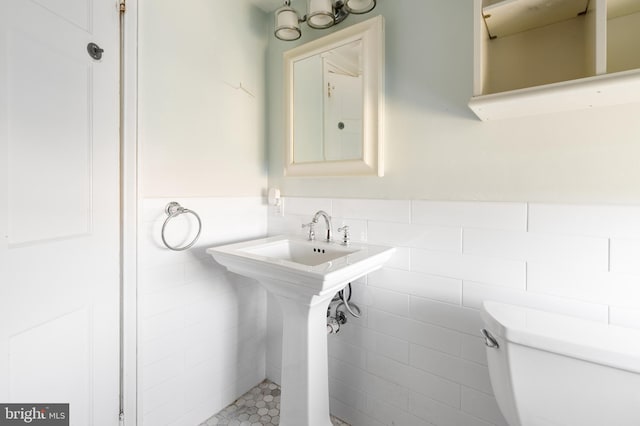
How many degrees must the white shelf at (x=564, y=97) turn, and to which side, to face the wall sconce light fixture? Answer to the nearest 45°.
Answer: approximately 45° to its right

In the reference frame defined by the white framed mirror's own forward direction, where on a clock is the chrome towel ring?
The chrome towel ring is roughly at 1 o'clock from the white framed mirror.

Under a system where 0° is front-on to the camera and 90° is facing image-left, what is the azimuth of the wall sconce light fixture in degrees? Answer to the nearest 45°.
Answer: approximately 45°

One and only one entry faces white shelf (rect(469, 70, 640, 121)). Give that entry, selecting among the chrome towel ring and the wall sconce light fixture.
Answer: the chrome towel ring

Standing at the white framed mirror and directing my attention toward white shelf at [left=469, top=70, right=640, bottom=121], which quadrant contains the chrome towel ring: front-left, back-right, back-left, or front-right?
back-right

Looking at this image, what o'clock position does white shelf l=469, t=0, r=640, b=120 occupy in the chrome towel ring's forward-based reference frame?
The white shelf is roughly at 12 o'clock from the chrome towel ring.

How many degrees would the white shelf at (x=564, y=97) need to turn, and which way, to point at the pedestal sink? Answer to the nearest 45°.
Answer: approximately 45° to its right

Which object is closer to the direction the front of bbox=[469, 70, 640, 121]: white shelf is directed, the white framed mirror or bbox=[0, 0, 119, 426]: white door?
the white door
